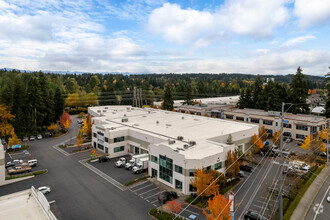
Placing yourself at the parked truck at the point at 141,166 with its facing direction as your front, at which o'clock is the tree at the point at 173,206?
The tree is roughly at 10 o'clock from the parked truck.

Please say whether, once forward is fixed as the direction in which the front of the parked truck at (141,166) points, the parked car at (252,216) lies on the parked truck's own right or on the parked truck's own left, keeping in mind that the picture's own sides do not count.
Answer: on the parked truck's own left

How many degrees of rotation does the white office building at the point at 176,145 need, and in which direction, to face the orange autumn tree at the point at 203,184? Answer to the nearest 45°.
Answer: approximately 45° to its left

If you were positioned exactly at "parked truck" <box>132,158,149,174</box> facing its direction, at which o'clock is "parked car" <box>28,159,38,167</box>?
The parked car is roughly at 2 o'clock from the parked truck.

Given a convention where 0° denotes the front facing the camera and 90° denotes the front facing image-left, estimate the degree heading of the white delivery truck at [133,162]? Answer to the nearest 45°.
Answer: approximately 45°

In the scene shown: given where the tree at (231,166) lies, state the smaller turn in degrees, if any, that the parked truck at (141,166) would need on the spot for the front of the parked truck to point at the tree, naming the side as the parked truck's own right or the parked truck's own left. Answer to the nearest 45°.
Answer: approximately 90° to the parked truck's own left

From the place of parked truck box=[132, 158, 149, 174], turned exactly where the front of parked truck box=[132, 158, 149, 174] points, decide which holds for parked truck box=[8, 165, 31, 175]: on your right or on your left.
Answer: on your right

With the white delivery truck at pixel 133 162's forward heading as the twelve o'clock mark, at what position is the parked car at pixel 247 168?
The parked car is roughly at 8 o'clock from the white delivery truck.

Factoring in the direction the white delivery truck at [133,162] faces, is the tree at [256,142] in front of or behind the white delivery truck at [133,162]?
behind
